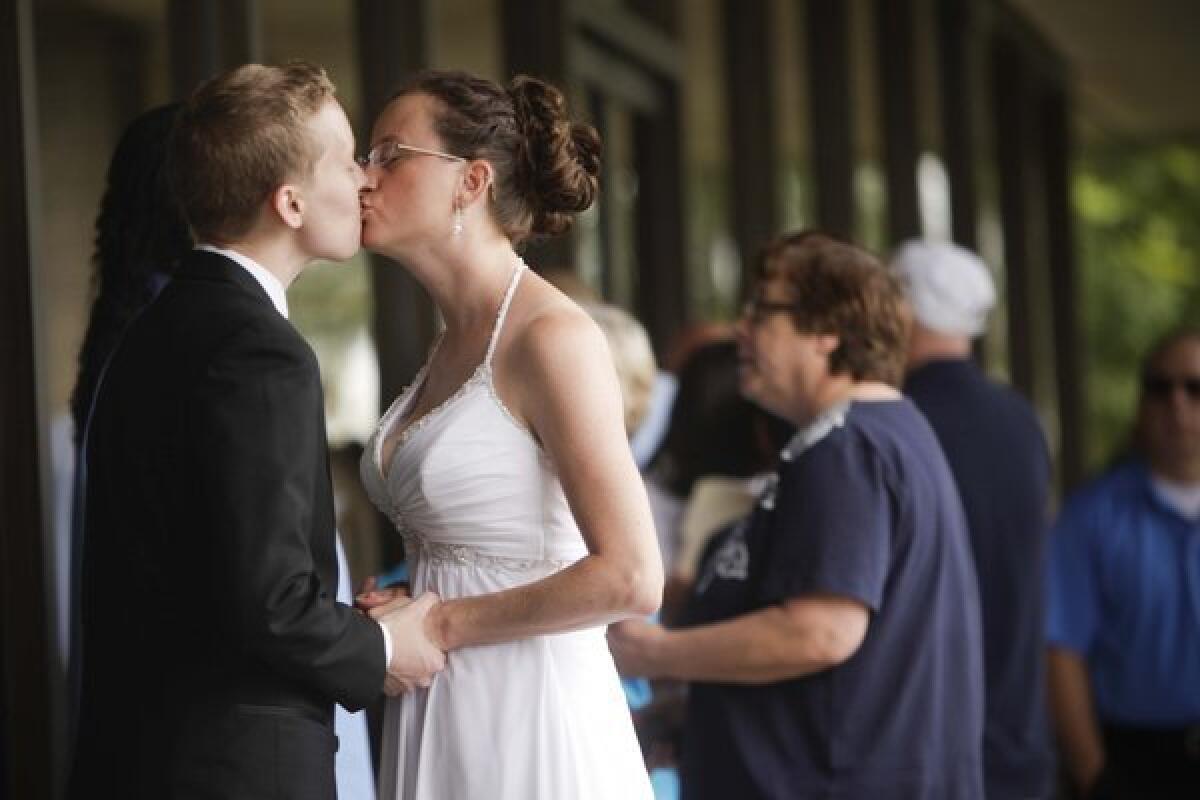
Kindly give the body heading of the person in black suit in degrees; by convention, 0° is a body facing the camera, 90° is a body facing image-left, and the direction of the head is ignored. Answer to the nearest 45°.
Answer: approximately 225°

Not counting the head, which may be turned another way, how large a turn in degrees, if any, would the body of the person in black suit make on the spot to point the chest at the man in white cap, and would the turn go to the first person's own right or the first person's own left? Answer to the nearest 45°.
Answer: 0° — they already face them

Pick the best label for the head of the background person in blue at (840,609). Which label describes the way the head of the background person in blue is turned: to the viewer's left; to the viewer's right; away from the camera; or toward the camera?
to the viewer's left

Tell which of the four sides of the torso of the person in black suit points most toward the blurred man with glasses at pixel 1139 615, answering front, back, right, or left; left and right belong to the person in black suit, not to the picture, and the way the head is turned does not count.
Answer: front

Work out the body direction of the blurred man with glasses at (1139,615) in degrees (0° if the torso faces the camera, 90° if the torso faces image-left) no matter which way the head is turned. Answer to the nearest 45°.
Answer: approximately 0°

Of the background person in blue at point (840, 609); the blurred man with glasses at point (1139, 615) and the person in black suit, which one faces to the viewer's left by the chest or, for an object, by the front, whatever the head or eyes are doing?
the background person in blue

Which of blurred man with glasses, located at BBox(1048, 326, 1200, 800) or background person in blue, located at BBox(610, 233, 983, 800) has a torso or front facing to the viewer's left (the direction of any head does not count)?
the background person in blue

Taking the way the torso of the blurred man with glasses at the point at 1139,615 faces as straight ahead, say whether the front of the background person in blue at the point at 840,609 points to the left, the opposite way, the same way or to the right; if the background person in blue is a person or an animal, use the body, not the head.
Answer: to the right

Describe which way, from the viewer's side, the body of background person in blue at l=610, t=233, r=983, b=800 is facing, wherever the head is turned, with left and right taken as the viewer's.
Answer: facing to the left of the viewer

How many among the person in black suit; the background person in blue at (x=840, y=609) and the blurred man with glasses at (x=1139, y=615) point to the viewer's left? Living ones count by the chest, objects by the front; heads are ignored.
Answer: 1

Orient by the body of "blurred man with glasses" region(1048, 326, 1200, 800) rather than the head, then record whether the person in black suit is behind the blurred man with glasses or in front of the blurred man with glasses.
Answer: in front

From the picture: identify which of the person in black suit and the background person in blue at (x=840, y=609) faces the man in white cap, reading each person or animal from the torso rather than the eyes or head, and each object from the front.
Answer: the person in black suit

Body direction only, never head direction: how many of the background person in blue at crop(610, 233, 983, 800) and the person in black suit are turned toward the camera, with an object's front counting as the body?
0
